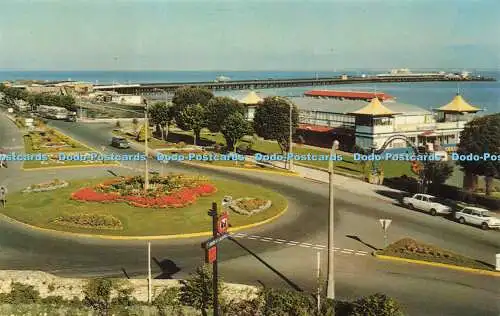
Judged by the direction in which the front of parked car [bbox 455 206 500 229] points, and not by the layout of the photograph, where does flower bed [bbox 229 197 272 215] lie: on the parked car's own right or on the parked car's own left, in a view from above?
on the parked car's own right

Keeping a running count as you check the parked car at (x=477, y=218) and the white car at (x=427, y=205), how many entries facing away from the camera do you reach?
0
